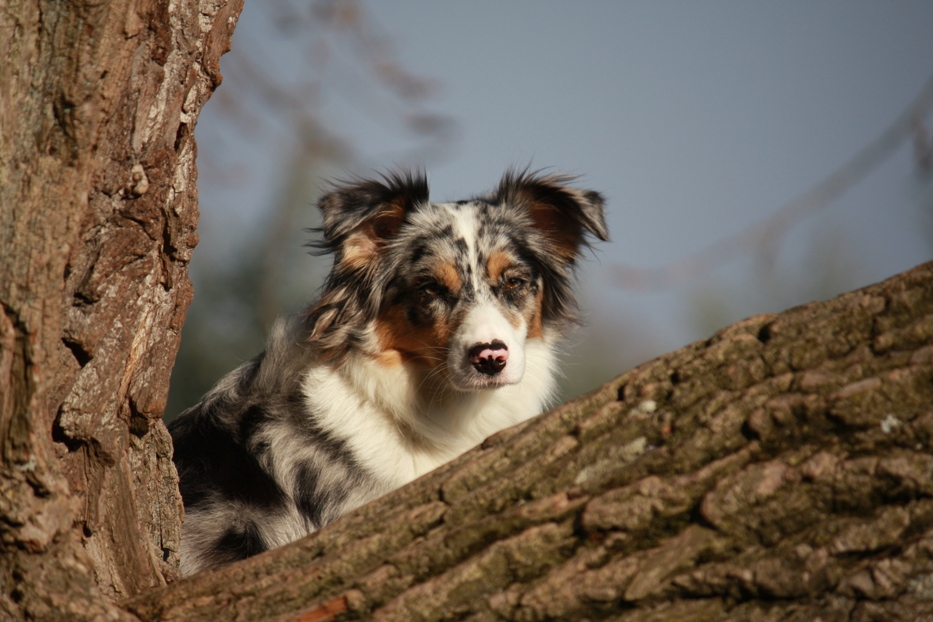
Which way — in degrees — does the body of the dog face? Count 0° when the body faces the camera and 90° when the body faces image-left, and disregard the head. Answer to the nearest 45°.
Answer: approximately 315°

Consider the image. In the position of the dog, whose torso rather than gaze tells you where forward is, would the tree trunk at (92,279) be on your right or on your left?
on your right
